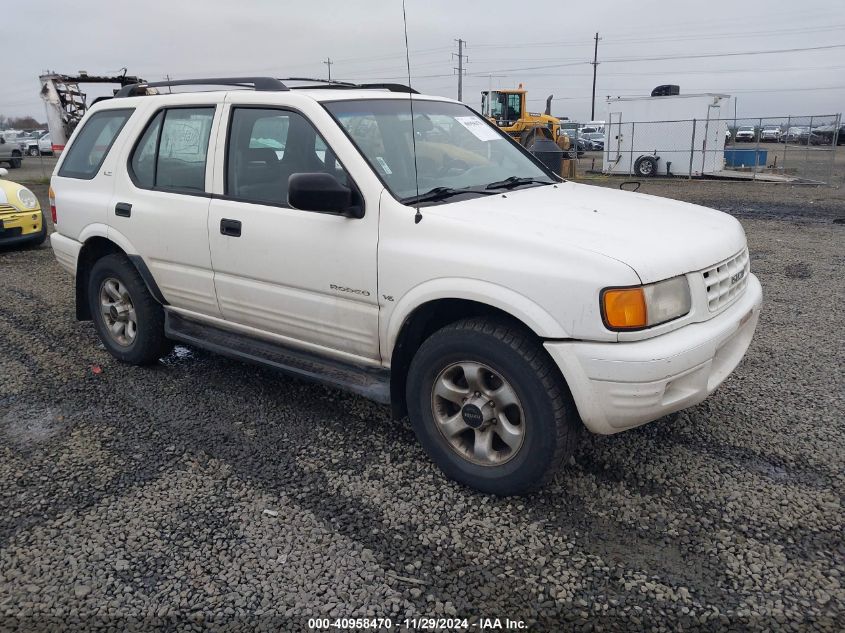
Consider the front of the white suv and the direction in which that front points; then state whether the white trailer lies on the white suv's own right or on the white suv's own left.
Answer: on the white suv's own left

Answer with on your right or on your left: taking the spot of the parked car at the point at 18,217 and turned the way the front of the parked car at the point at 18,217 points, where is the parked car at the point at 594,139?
on your left

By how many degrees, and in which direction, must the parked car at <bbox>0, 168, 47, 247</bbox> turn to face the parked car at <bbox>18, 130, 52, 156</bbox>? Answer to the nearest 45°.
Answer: approximately 135° to its left

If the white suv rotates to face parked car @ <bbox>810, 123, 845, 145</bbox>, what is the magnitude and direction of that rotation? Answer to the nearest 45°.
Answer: approximately 90° to its left

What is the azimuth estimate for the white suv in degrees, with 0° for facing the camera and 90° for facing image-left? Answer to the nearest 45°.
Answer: approximately 315°

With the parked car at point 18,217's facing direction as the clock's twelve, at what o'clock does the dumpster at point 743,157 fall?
The dumpster is roughly at 10 o'clock from the parked car.

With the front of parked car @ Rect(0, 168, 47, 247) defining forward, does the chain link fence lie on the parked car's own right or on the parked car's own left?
on the parked car's own left

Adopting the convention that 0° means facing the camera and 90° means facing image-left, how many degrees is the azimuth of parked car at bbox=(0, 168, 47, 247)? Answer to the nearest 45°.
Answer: approximately 315°
